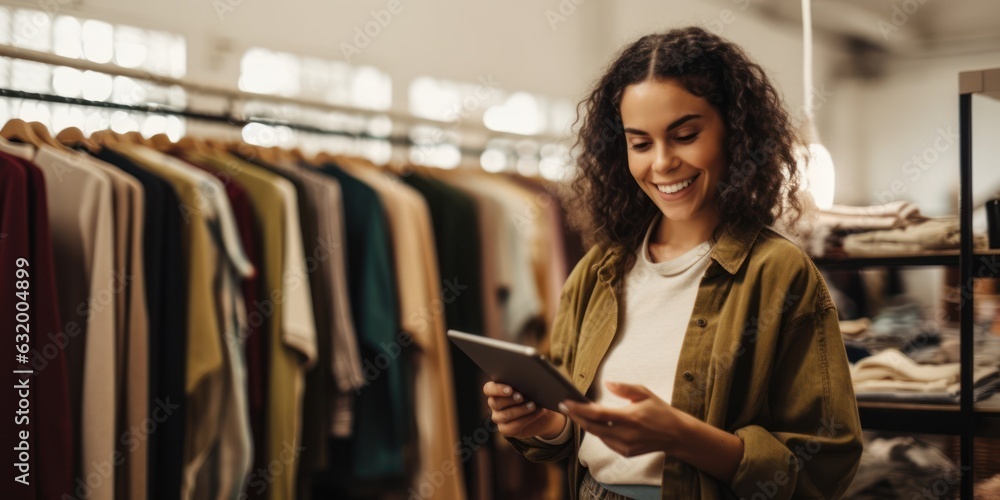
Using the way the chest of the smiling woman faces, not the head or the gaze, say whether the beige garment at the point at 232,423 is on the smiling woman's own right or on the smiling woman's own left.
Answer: on the smiling woman's own right

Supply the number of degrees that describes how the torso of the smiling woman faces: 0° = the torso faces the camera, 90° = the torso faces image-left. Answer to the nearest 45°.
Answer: approximately 45°

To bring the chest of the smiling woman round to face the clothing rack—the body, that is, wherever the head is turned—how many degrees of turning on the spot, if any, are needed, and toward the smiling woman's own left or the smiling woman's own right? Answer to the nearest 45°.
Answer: approximately 90° to the smiling woman's own right

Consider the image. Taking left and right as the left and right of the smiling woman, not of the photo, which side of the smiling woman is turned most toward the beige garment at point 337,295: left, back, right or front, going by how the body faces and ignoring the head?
right

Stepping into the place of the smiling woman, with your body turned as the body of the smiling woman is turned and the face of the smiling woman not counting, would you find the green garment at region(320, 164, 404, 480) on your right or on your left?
on your right

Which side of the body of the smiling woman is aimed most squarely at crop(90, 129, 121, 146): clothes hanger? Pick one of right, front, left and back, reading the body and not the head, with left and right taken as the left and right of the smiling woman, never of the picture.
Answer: right

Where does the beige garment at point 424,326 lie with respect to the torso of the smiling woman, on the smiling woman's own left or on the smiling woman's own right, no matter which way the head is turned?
on the smiling woman's own right
